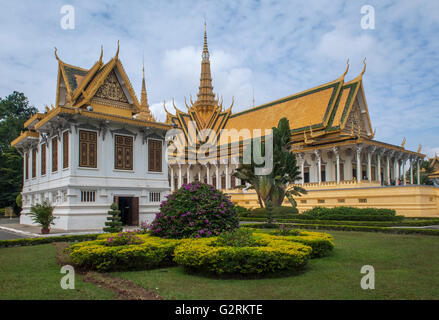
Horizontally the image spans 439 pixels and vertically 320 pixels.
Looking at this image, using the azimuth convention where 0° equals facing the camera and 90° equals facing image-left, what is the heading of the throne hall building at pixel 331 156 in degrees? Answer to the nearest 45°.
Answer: approximately 315°

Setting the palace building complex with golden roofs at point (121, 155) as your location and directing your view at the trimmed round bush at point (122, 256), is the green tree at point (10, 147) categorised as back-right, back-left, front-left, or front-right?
back-right

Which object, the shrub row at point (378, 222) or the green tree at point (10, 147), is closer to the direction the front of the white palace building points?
the shrub row

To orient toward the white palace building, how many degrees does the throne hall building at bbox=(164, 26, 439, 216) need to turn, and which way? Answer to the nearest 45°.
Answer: approximately 90° to its right

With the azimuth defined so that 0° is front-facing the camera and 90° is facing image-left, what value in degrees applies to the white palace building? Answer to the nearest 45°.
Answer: approximately 315°

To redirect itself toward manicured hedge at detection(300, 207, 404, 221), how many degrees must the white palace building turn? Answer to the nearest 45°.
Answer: approximately 45° to its left
